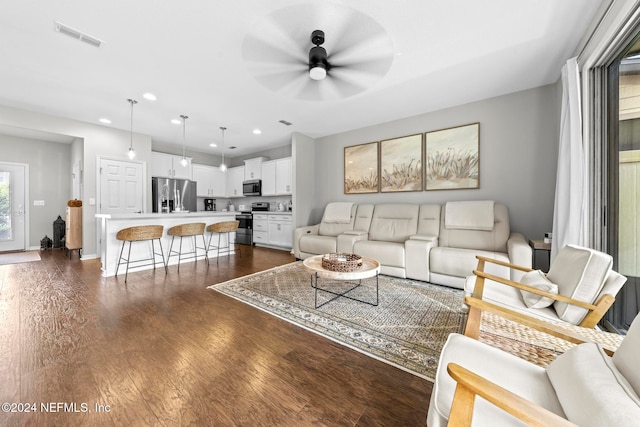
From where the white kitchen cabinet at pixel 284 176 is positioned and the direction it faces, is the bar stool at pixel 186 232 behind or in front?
in front

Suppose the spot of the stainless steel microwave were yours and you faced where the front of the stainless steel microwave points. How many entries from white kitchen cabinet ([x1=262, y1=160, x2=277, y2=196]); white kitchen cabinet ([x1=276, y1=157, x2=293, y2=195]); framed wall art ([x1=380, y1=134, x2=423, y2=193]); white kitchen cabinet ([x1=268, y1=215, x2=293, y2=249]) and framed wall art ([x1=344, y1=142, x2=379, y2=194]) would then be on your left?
5

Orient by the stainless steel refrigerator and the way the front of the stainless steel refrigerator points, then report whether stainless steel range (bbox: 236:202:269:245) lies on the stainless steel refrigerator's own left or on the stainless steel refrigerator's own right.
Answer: on the stainless steel refrigerator's own left

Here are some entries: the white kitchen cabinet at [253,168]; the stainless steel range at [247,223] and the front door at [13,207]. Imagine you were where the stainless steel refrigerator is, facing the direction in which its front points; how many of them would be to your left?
2

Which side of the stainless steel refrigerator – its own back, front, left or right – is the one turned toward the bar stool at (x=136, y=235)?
front

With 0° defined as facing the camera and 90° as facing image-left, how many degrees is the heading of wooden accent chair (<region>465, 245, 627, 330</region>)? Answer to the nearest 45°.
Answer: approximately 90°

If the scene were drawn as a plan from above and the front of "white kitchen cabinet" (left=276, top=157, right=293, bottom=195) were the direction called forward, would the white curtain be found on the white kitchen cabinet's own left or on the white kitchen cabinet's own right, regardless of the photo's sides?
on the white kitchen cabinet's own left

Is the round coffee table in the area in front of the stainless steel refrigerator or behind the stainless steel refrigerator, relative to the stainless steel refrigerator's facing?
in front

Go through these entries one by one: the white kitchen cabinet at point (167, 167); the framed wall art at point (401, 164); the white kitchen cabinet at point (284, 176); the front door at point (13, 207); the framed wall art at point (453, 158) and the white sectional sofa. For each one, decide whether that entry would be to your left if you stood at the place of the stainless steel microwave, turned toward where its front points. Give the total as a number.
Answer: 4

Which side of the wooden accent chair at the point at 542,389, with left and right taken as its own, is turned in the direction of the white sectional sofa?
right

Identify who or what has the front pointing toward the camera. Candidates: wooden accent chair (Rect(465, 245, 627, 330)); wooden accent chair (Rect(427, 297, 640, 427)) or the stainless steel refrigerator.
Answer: the stainless steel refrigerator

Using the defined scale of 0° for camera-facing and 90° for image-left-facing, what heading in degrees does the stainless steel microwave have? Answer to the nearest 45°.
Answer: approximately 45°

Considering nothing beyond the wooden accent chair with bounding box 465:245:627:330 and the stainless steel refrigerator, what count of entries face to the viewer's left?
1

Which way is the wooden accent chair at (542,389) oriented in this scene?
to the viewer's left

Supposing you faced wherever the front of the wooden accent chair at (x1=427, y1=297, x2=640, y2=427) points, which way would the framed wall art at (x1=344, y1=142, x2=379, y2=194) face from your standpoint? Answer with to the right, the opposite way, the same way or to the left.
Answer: to the left
